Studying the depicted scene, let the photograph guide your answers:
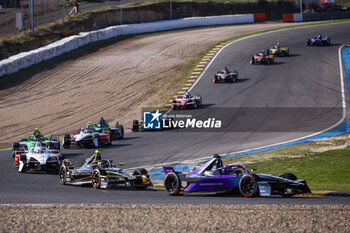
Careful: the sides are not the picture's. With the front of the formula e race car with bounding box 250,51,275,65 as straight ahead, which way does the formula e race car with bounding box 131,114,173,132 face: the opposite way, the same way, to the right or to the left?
the same way

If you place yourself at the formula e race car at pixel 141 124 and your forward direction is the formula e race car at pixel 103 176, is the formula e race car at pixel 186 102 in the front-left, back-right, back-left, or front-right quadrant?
back-left

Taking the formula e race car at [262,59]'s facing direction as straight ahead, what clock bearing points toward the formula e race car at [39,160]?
the formula e race car at [39,160] is roughly at 11 o'clock from the formula e race car at [262,59].

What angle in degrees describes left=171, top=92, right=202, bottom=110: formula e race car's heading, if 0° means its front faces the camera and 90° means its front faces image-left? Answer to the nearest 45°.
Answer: approximately 45°

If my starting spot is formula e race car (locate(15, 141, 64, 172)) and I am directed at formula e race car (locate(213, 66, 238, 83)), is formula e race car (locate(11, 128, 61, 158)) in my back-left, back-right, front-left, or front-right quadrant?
front-left

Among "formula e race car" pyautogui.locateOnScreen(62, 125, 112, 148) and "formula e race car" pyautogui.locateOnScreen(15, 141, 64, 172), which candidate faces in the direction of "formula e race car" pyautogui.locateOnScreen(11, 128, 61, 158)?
"formula e race car" pyautogui.locateOnScreen(62, 125, 112, 148)

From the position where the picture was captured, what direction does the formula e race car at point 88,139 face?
facing the viewer and to the left of the viewer

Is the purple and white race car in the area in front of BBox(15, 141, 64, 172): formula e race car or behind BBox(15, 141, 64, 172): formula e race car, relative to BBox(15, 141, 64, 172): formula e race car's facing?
in front

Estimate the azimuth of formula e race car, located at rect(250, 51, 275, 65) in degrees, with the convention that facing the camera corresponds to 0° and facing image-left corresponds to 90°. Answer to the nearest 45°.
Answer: approximately 45°

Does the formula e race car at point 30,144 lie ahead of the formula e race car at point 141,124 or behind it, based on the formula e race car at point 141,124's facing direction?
ahead

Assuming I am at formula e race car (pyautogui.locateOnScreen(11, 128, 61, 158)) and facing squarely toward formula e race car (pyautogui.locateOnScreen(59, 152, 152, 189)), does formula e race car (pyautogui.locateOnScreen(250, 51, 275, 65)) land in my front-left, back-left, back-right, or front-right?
back-left

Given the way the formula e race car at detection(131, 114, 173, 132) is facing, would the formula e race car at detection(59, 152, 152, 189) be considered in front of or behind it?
in front

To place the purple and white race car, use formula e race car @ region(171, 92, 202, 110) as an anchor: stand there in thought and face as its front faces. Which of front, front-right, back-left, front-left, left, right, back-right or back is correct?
front-left
